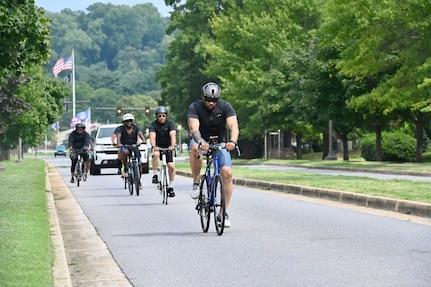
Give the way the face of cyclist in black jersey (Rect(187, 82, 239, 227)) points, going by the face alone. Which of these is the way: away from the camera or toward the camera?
toward the camera

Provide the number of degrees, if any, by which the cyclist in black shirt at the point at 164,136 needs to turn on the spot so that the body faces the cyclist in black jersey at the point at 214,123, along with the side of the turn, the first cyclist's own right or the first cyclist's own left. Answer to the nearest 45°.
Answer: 0° — they already face them

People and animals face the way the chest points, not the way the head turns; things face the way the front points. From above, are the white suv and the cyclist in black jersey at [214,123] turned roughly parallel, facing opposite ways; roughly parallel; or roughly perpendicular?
roughly parallel

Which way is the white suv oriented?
toward the camera

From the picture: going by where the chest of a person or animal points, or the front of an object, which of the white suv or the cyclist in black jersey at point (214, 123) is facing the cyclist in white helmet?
the white suv

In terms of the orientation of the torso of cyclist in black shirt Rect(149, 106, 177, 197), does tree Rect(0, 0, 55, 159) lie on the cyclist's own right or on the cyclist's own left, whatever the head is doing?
on the cyclist's own right

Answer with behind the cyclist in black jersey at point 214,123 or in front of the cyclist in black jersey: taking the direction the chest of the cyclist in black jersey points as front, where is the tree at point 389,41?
behind

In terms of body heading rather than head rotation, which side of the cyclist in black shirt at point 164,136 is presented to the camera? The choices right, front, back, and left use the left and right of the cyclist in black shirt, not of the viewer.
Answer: front

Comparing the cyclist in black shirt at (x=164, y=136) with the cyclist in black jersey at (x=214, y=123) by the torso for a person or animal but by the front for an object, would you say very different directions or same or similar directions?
same or similar directions

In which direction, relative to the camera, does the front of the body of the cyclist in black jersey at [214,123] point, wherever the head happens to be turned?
toward the camera

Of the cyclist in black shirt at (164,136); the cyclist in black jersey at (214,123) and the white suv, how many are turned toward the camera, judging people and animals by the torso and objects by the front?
3

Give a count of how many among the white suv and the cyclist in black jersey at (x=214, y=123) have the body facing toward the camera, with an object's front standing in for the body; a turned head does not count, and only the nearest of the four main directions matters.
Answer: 2

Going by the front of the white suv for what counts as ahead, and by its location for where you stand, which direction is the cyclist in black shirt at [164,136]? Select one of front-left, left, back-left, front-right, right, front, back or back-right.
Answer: front
